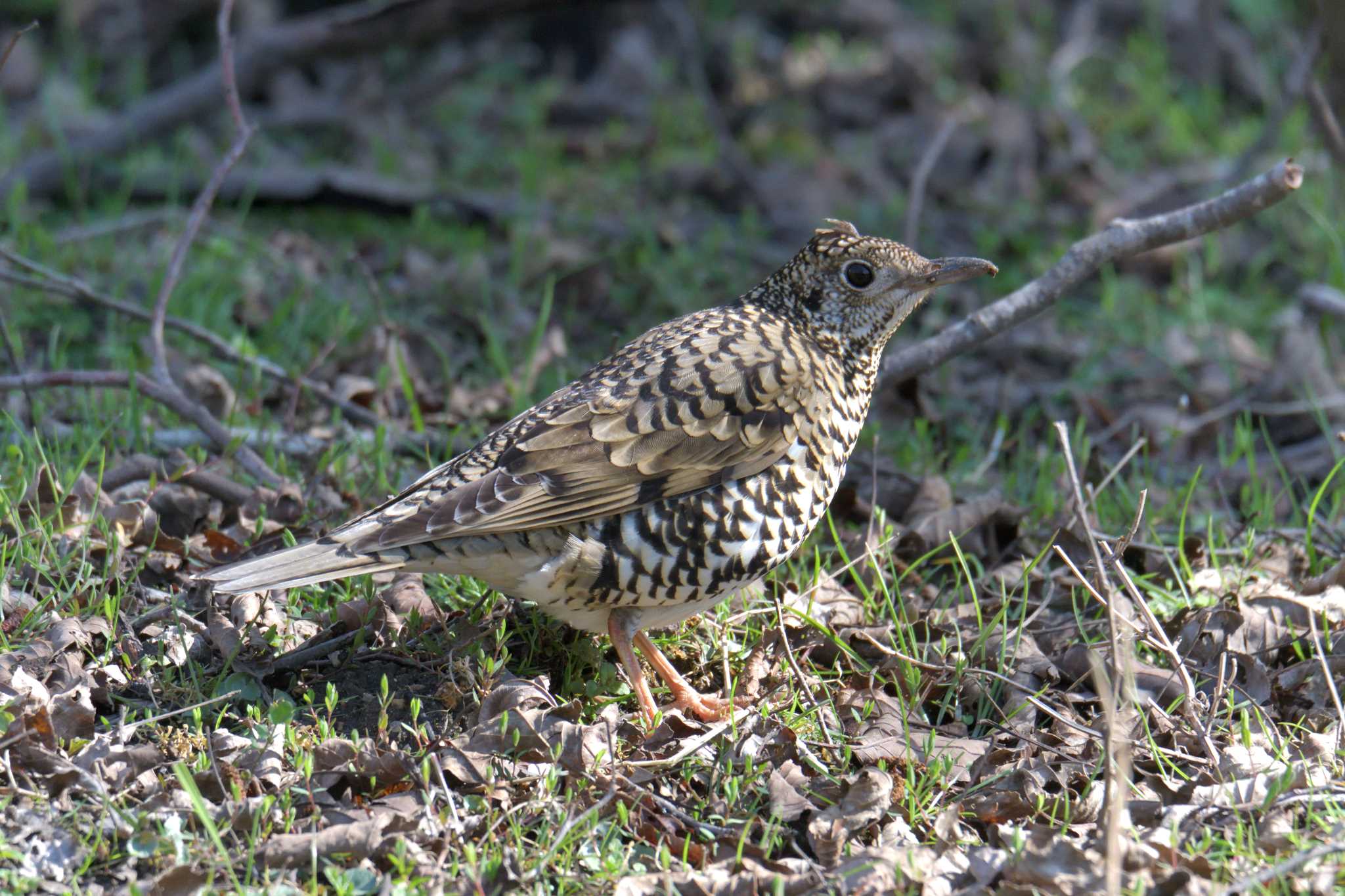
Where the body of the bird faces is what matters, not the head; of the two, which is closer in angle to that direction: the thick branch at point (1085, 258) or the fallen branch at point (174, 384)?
the thick branch

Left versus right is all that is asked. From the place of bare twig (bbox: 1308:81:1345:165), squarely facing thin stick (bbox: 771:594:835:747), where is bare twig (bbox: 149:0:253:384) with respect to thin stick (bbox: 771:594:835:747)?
right

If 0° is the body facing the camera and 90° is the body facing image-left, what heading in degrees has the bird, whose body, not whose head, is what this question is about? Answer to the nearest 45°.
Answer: approximately 270°

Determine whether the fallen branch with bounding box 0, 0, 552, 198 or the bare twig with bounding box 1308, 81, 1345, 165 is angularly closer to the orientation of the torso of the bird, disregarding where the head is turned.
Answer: the bare twig

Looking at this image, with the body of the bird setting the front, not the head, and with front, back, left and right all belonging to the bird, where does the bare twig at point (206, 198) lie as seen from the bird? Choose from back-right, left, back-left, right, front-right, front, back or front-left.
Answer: back-left

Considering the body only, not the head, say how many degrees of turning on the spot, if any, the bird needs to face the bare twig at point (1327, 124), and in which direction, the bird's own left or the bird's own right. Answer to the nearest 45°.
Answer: approximately 45° to the bird's own left

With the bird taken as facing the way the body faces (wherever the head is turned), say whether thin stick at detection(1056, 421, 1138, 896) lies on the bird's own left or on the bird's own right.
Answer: on the bird's own right

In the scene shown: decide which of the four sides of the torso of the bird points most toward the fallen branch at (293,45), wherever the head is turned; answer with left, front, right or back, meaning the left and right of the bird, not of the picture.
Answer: left

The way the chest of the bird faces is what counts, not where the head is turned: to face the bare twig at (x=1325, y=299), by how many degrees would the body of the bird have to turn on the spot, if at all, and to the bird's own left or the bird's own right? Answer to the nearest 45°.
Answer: approximately 45° to the bird's own left
